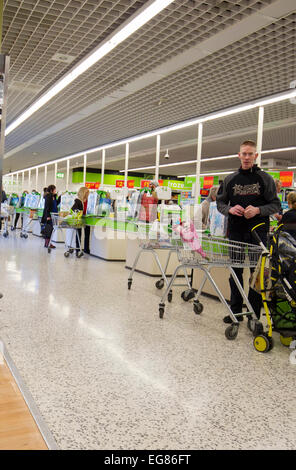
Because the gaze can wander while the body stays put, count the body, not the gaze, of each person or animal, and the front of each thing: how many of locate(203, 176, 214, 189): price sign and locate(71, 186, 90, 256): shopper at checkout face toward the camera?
1

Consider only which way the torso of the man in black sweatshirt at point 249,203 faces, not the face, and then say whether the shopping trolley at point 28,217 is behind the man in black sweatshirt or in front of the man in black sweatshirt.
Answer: behind

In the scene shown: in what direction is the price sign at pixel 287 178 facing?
toward the camera

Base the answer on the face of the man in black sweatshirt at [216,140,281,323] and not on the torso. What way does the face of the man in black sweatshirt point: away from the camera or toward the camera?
toward the camera

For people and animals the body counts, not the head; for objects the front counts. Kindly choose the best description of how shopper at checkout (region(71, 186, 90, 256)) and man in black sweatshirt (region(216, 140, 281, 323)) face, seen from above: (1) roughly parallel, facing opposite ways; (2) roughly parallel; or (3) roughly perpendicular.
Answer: roughly perpendicular

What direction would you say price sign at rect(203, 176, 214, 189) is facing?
toward the camera

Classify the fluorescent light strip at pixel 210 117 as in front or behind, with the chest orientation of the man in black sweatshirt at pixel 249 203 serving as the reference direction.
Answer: behind
